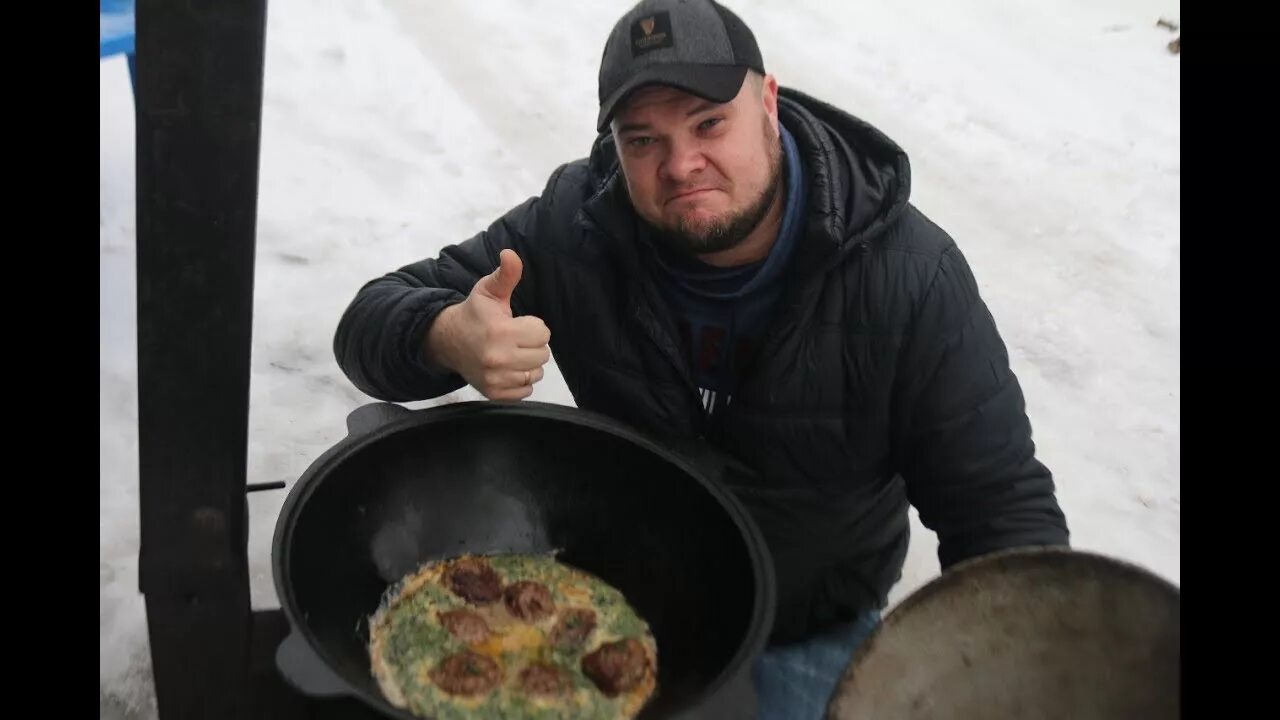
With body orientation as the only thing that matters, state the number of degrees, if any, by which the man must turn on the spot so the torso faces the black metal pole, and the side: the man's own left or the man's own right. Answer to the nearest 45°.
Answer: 0° — they already face it

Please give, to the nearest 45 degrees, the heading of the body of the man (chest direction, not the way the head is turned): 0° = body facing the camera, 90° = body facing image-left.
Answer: approximately 45°
